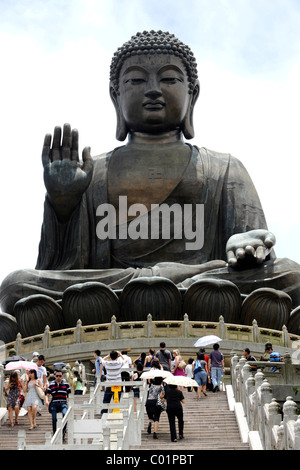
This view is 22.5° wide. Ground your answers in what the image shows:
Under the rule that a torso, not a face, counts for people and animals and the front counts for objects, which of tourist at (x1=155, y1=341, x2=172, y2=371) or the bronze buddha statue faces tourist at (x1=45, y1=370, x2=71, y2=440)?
the bronze buddha statue

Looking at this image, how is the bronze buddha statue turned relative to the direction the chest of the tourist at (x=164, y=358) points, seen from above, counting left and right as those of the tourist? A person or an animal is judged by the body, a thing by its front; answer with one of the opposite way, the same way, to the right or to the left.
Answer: the opposite way

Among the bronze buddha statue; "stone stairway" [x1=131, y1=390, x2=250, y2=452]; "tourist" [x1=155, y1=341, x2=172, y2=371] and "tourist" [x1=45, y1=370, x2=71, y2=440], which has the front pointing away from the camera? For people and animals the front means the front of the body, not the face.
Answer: "tourist" [x1=155, y1=341, x2=172, y2=371]

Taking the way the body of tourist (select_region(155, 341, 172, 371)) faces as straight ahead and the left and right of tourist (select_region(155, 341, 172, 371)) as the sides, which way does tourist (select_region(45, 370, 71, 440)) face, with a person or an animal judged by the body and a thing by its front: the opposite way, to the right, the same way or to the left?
the opposite way

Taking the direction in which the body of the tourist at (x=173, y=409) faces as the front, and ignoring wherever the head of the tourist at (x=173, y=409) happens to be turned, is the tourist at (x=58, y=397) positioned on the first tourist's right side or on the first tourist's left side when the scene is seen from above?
on the first tourist's left side

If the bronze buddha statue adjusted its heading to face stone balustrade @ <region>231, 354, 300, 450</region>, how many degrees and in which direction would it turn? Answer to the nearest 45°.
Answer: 0° — it already faces it

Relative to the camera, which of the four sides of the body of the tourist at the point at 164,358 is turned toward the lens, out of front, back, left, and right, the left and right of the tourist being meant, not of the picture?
back

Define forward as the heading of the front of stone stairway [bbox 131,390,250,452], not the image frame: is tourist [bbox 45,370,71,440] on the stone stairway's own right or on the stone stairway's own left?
on the stone stairway's own right

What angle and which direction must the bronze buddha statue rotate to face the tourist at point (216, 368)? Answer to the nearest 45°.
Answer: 0° — it already faces them
